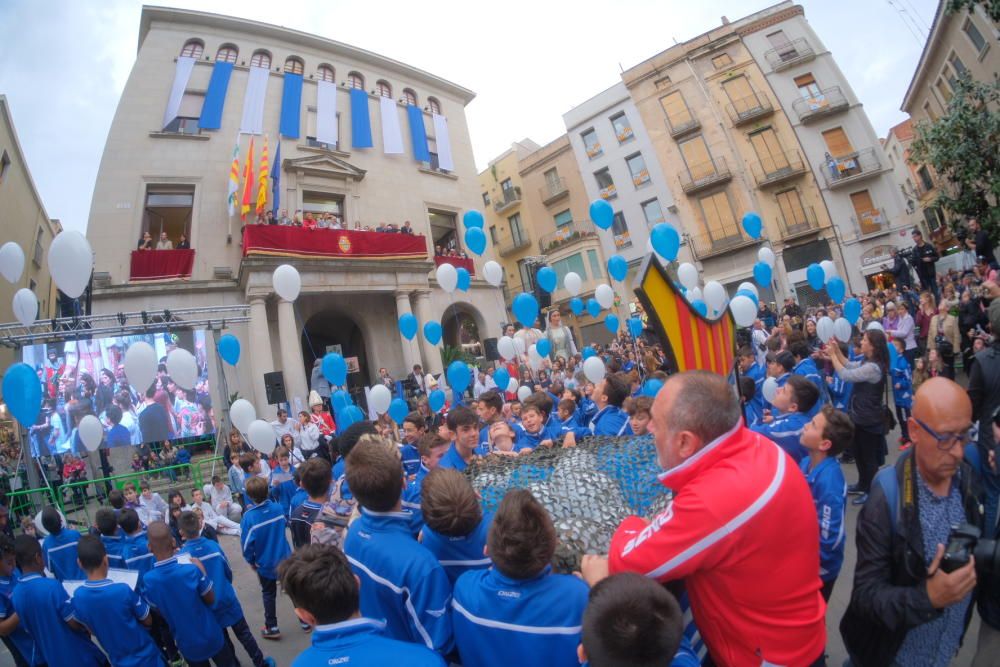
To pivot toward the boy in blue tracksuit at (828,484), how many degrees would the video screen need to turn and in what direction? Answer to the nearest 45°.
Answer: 0° — it already faces them

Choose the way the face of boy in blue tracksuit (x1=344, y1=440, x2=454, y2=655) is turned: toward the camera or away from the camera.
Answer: away from the camera

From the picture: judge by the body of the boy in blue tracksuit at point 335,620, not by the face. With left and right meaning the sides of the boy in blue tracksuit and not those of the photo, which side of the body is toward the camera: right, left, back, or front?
back

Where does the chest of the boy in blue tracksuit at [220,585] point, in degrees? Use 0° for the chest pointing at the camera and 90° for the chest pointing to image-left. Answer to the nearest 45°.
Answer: approximately 135°

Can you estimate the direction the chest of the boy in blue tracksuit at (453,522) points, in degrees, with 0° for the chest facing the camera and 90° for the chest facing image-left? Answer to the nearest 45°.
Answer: approximately 180°

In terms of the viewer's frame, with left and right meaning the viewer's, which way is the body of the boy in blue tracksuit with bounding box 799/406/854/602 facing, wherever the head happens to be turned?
facing to the left of the viewer

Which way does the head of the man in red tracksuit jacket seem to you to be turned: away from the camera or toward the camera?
away from the camera

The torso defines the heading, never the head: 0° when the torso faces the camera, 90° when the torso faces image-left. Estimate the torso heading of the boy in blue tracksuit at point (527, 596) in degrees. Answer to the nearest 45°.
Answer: approximately 180°
